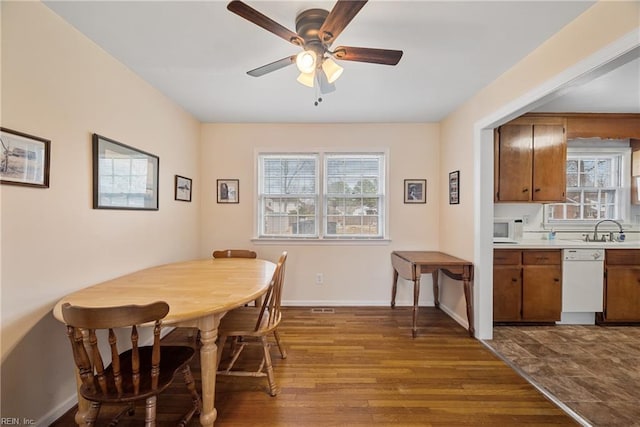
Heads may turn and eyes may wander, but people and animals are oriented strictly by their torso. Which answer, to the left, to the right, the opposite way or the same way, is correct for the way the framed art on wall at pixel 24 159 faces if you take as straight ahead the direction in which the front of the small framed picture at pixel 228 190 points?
to the left

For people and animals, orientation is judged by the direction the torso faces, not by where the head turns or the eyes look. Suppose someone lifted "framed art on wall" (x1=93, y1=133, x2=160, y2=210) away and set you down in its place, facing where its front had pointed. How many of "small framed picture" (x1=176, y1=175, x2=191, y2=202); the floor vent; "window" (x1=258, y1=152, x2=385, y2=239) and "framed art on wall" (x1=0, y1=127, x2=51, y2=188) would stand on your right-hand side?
1

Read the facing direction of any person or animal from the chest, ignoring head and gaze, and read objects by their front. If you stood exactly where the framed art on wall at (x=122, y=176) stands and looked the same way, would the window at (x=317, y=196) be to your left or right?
on your left

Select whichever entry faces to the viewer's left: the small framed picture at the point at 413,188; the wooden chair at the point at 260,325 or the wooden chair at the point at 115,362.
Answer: the wooden chair at the point at 260,325

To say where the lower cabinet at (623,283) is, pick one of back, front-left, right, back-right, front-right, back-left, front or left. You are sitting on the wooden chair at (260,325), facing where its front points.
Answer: back

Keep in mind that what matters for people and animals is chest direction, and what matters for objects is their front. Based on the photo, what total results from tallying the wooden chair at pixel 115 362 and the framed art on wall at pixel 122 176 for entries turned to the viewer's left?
0

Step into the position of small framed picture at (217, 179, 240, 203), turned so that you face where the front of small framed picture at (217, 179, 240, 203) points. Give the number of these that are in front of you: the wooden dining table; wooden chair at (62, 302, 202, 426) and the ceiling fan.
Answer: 3

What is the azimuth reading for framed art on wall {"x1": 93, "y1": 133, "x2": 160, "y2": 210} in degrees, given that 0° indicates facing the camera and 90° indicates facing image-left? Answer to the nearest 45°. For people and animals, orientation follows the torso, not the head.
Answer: approximately 315°

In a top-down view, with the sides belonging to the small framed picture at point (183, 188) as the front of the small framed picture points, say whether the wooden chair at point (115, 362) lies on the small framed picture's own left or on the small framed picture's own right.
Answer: on the small framed picture's own right

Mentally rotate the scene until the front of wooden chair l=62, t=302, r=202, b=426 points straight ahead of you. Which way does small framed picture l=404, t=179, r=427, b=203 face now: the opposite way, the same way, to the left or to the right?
the opposite way

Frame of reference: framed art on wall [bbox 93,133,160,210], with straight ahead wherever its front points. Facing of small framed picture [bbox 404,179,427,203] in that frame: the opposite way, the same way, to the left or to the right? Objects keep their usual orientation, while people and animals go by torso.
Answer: to the right

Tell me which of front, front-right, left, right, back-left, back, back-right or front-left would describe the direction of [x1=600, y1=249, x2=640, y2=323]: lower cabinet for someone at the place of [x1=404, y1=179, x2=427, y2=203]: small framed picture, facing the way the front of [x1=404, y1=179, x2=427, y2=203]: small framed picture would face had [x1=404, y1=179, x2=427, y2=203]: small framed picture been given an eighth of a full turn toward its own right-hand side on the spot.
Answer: back-left

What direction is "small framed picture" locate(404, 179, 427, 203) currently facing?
toward the camera

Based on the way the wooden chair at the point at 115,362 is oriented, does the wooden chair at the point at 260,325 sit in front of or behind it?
in front

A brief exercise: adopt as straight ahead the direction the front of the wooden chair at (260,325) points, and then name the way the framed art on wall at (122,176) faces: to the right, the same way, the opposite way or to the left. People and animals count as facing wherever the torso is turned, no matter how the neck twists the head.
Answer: the opposite way

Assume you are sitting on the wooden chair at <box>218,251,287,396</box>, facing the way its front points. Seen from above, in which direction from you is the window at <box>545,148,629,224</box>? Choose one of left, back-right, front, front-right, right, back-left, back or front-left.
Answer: back

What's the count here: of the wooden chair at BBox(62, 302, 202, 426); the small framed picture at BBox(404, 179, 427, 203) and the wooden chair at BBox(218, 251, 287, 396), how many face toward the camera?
1

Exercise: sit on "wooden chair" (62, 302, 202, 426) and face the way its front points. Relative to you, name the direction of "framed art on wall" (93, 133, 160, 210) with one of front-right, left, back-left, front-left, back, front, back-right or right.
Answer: front-left

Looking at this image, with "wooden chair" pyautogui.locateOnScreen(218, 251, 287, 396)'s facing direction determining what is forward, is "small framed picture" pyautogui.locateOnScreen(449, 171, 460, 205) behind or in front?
behind

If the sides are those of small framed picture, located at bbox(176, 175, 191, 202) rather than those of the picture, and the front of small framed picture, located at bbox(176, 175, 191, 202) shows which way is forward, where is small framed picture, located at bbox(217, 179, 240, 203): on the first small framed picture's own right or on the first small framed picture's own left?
on the first small framed picture's own left

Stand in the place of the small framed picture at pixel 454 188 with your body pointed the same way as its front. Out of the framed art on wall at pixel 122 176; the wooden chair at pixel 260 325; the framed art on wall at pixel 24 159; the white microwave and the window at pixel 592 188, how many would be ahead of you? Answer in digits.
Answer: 3
